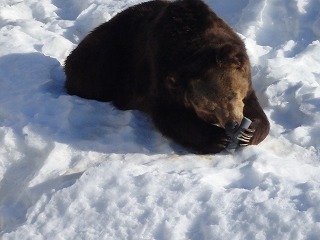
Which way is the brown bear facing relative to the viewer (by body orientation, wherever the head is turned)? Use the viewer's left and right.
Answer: facing the viewer and to the right of the viewer
